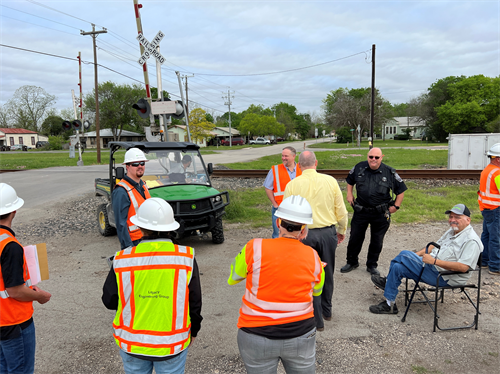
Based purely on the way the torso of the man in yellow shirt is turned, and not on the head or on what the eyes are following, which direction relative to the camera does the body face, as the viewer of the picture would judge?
away from the camera

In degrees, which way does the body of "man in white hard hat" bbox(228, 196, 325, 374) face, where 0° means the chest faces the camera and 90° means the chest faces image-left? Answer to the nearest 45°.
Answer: approximately 180°

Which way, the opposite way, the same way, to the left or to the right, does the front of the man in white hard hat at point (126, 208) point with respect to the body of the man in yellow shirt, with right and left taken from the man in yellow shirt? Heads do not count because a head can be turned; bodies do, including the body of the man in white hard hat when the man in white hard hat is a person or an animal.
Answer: to the right

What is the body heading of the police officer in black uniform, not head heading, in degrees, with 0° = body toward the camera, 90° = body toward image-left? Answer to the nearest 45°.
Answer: approximately 0°

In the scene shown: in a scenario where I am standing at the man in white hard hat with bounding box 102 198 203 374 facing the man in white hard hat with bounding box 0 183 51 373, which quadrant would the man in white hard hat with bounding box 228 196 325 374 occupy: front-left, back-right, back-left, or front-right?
back-right

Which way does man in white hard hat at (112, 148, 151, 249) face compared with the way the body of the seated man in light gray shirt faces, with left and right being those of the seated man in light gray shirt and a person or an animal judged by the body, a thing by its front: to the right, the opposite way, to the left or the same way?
the opposite way

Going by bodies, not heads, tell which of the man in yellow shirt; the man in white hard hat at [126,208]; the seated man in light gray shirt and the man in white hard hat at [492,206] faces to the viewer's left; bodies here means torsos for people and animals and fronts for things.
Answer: the seated man in light gray shirt

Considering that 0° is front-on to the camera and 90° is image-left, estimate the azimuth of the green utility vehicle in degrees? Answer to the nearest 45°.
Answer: approximately 315°

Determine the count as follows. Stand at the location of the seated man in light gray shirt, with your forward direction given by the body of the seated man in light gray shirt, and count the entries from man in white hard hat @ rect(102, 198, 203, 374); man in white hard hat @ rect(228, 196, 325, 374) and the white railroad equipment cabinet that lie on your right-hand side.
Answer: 1

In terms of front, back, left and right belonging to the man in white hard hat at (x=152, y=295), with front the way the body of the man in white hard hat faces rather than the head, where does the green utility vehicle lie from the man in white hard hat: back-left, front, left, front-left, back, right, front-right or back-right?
front

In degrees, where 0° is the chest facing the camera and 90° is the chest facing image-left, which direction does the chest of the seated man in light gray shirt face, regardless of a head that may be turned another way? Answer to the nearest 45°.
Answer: approximately 90°

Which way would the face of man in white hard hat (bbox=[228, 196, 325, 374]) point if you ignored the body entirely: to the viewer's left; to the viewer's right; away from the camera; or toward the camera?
away from the camera
